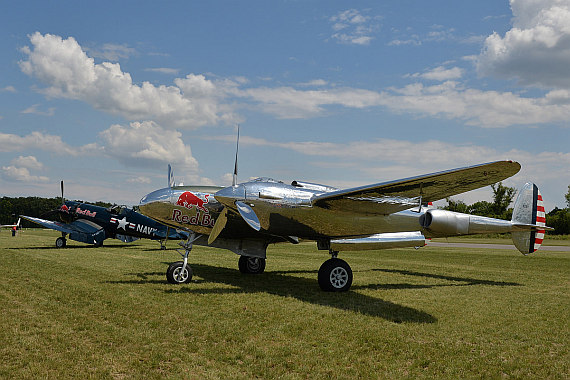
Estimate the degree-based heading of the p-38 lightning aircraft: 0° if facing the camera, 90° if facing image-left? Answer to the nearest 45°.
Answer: approximately 45°
